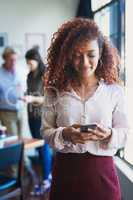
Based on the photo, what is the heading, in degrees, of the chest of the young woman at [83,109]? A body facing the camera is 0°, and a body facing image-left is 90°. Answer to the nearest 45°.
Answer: approximately 0°

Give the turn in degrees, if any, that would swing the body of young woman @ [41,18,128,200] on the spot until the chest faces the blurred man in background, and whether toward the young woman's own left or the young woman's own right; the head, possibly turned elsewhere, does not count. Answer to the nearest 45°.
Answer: approximately 135° to the young woman's own right

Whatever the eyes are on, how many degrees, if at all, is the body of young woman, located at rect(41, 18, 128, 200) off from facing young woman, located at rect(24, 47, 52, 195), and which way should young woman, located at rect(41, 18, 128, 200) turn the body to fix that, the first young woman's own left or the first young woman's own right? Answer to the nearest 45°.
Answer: approximately 135° to the first young woman's own right

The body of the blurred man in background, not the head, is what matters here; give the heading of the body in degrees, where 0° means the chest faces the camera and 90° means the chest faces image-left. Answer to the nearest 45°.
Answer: approximately 315°
